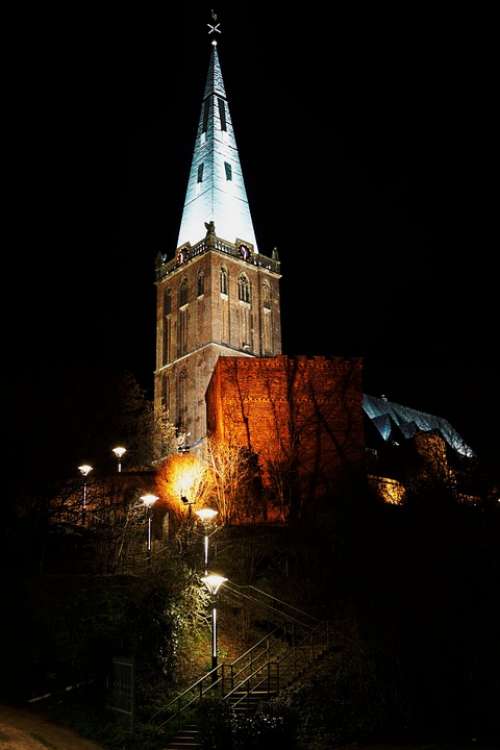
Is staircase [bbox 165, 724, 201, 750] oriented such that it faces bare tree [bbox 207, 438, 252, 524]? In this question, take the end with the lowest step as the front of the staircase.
no

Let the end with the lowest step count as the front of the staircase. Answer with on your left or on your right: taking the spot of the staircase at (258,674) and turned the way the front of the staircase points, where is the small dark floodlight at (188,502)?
on your right

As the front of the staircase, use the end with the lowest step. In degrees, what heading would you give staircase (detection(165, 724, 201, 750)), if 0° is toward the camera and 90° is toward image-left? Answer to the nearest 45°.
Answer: approximately 45°

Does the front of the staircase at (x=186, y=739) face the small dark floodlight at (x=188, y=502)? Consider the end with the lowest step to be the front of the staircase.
no

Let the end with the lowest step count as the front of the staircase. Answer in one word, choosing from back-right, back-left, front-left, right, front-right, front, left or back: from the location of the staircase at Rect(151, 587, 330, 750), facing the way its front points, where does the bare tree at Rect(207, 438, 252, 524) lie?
back-right

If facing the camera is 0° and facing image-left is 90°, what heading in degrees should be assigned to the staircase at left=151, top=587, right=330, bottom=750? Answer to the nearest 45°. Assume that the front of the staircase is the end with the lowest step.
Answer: approximately 45°
